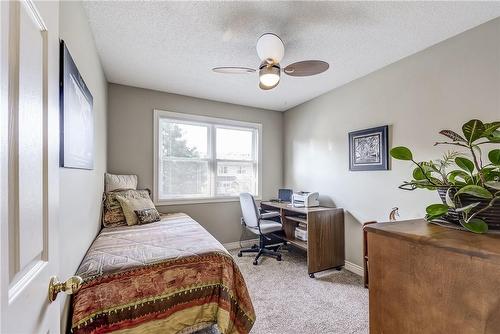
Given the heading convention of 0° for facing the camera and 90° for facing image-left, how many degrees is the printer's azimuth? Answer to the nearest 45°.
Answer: approximately 45°

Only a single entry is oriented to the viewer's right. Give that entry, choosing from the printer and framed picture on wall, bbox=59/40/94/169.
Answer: the framed picture on wall

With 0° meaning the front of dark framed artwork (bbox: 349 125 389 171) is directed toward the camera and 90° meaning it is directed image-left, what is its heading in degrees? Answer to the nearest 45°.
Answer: approximately 45°

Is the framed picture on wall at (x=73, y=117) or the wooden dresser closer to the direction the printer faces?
the framed picture on wall

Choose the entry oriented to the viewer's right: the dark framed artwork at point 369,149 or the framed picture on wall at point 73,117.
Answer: the framed picture on wall

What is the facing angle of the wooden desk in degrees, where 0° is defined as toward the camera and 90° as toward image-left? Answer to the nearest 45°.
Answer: approximately 45°

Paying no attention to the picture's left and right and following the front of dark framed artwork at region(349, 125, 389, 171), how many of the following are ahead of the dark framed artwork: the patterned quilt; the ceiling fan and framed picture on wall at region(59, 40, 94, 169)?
3

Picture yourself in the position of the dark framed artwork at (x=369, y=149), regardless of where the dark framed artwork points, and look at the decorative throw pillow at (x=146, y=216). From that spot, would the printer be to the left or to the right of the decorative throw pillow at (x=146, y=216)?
right

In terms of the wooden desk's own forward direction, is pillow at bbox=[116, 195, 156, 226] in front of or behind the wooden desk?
in front

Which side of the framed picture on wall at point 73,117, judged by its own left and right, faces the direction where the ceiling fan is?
front

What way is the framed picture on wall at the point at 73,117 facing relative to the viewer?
to the viewer's right

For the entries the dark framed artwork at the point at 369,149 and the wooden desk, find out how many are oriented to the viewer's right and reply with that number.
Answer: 0
